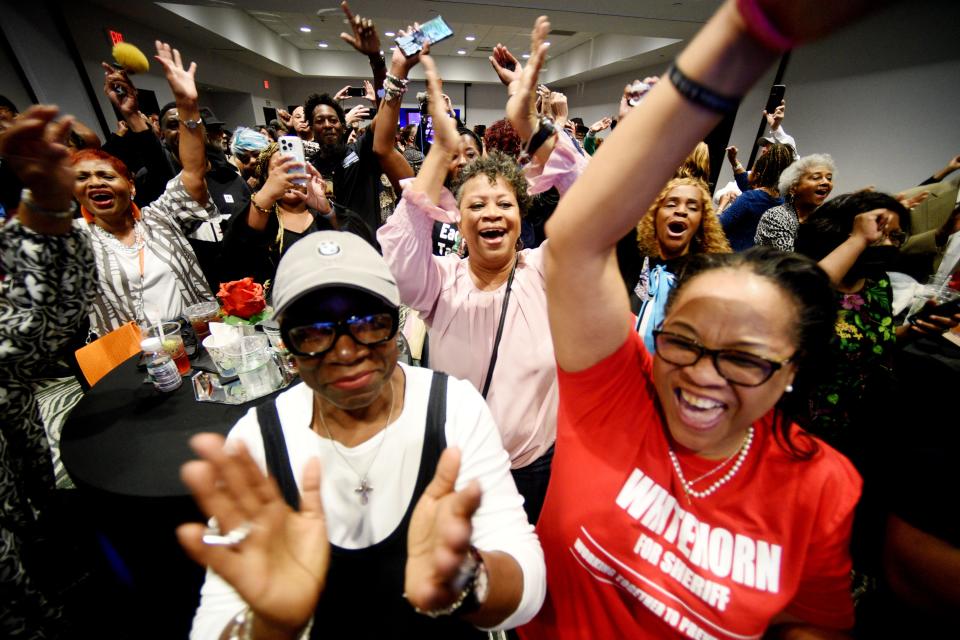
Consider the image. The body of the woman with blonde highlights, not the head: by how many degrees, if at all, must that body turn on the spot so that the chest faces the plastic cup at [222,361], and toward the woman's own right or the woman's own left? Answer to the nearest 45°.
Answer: approximately 45° to the woman's own right

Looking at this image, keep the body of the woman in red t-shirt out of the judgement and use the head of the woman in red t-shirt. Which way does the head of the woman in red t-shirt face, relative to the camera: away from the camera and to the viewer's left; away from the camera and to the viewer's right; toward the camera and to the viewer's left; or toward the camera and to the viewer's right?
toward the camera and to the viewer's left

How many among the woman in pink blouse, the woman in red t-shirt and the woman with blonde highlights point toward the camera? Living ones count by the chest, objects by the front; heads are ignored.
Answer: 3

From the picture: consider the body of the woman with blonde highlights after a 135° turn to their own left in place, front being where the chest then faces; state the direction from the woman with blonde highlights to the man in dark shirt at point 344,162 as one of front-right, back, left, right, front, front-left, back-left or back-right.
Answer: back-left

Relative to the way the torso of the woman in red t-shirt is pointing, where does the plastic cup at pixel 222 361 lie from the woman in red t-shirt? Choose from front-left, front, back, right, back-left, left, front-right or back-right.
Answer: right

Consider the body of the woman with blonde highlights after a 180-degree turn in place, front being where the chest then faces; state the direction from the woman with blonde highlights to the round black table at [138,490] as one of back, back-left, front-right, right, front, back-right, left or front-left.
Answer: back-left

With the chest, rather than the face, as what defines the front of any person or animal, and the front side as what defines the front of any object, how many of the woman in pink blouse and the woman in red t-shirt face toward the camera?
2

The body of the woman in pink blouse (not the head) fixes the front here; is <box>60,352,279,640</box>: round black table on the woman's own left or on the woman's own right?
on the woman's own right

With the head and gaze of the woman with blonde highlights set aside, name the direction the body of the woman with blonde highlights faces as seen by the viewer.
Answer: toward the camera

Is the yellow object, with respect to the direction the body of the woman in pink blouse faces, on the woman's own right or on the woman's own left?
on the woman's own right

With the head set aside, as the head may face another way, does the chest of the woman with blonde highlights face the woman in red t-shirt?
yes

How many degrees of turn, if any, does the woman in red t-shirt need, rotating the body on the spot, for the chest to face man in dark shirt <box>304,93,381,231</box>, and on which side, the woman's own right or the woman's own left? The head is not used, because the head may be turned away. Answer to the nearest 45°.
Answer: approximately 135° to the woman's own right

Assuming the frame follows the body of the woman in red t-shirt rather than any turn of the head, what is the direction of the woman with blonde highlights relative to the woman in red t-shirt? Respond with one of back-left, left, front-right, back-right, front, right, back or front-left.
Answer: back
